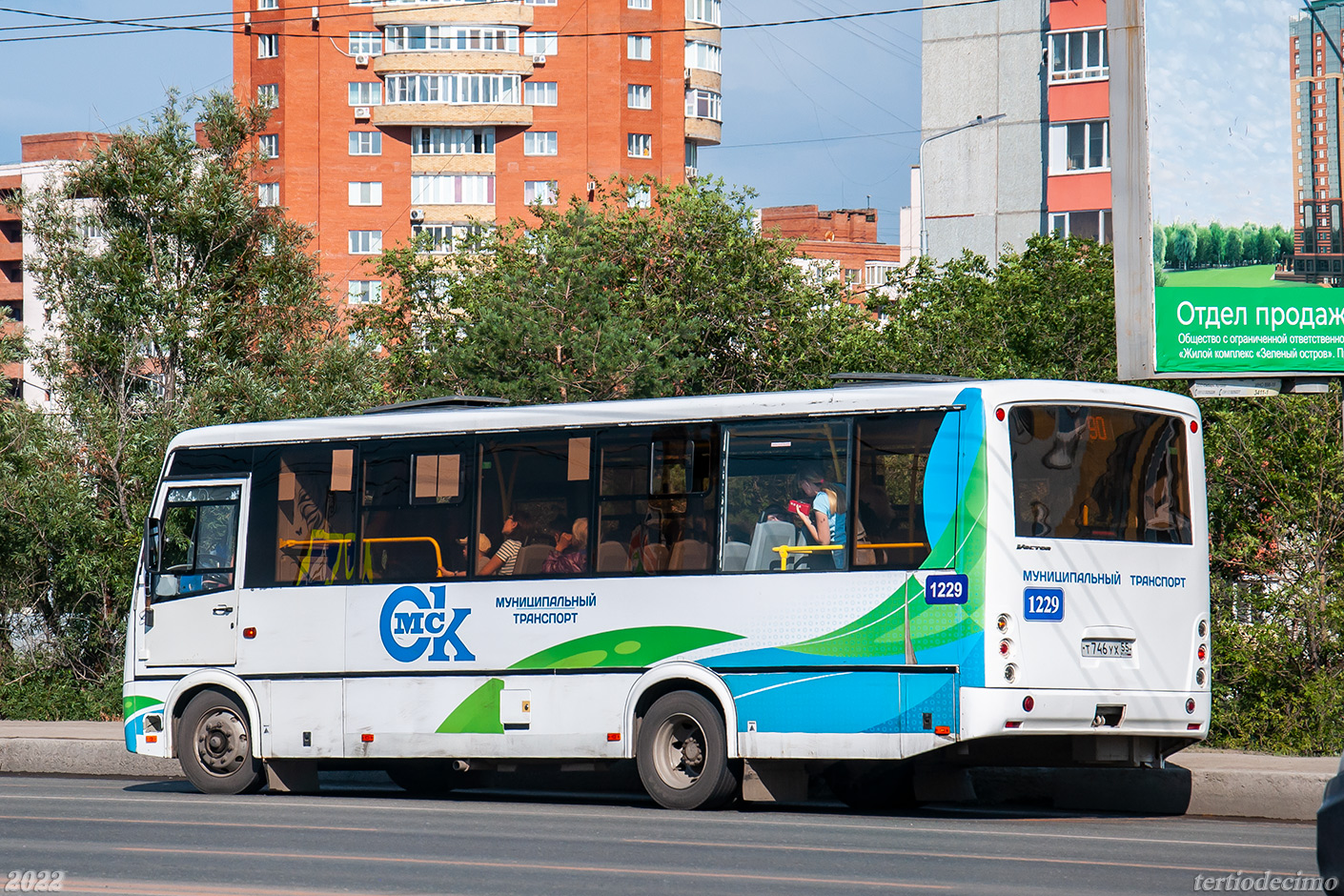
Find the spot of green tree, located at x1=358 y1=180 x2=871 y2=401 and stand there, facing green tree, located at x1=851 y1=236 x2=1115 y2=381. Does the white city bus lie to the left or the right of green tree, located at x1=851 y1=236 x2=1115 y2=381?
right

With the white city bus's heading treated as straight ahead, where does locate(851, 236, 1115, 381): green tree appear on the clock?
The green tree is roughly at 2 o'clock from the white city bus.

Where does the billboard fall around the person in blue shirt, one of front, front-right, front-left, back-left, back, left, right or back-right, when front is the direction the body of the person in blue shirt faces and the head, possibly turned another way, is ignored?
back-right

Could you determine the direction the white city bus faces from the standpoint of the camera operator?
facing away from the viewer and to the left of the viewer

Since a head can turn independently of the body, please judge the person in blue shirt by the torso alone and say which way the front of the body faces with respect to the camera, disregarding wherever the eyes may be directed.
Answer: to the viewer's left

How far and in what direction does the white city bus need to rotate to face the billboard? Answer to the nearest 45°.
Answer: approximately 90° to its right

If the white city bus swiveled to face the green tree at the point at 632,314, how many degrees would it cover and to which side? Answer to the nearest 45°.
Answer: approximately 45° to its right
